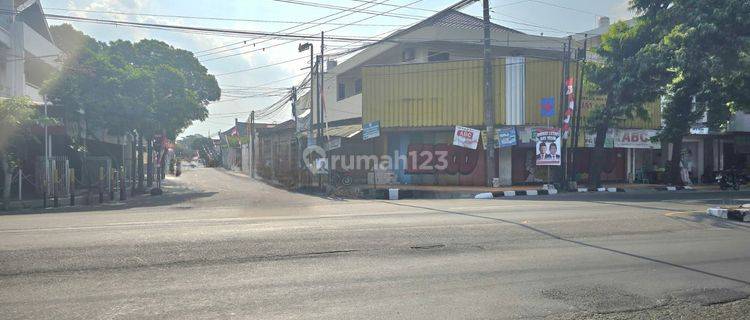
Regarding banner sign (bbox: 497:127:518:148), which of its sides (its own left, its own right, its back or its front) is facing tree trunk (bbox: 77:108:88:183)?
right

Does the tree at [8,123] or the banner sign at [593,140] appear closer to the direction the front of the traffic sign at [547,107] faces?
the tree

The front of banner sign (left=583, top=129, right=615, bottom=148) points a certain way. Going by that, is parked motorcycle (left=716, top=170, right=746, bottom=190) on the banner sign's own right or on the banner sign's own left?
on the banner sign's own left

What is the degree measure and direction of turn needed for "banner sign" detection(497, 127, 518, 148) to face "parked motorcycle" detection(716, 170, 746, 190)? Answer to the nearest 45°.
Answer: approximately 90° to its left

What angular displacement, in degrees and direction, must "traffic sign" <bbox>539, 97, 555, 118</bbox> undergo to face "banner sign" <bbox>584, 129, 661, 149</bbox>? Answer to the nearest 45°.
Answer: approximately 135° to its left

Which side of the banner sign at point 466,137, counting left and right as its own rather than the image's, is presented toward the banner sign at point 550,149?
left

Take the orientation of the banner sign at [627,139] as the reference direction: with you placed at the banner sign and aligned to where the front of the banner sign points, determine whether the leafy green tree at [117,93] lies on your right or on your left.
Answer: on your right

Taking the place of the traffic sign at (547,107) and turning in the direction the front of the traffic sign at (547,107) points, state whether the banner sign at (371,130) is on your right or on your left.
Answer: on your right

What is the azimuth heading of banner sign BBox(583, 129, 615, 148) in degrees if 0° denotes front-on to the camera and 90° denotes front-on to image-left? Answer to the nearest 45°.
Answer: approximately 0°

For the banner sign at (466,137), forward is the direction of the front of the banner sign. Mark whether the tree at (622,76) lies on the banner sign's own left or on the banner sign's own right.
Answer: on the banner sign's own left

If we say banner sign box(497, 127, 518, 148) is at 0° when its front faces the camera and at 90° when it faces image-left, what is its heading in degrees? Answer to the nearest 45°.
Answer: approximately 0°

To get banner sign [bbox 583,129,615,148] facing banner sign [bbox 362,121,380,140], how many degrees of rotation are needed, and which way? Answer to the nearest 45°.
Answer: approximately 45° to its right

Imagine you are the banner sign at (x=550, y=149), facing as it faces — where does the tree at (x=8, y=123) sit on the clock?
The tree is roughly at 2 o'clock from the banner sign.
